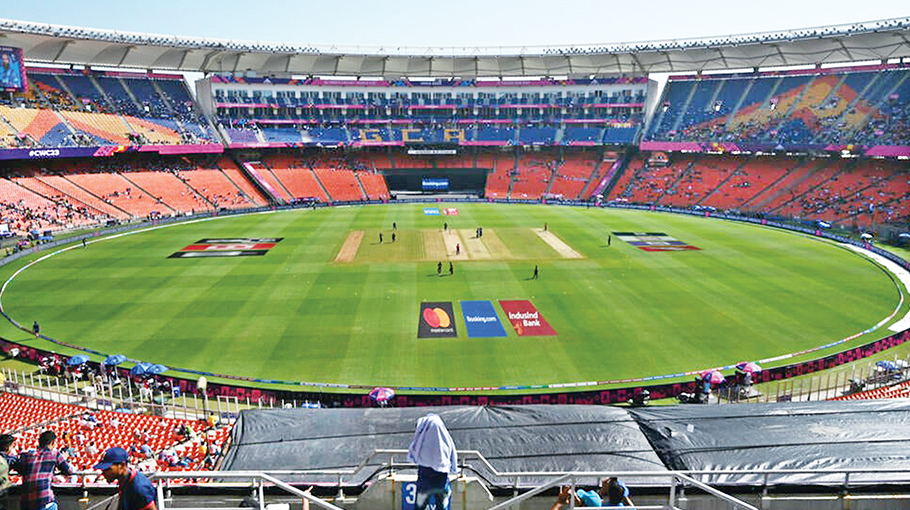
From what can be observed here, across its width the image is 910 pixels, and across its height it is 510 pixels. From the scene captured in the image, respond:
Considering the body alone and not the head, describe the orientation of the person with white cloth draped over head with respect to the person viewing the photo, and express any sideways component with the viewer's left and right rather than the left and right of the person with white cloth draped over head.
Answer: facing away from the viewer

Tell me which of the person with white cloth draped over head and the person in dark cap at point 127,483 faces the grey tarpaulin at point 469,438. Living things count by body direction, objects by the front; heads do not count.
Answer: the person with white cloth draped over head

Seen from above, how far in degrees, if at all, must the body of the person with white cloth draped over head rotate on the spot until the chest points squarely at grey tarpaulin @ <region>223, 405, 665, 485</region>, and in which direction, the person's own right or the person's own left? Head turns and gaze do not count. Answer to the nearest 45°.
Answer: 0° — they already face it
